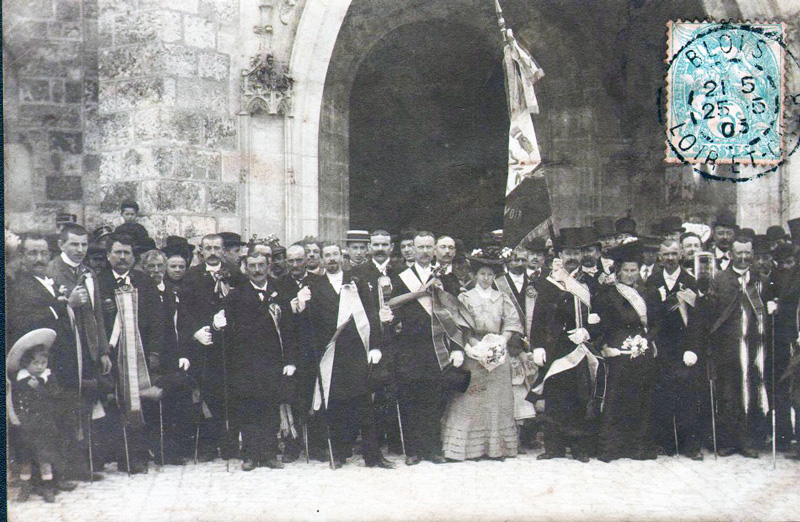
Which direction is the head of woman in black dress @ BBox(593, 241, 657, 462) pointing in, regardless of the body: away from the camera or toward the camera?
toward the camera

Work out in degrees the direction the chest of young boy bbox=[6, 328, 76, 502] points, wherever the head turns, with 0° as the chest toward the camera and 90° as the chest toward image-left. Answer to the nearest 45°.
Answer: approximately 0°

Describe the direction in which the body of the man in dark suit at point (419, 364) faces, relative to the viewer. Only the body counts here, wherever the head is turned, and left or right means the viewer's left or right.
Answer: facing the viewer

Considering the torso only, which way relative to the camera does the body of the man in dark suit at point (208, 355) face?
toward the camera

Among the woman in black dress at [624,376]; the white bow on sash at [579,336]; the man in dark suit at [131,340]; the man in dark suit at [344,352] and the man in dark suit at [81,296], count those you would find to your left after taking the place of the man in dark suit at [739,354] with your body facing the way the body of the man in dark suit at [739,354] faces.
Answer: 0

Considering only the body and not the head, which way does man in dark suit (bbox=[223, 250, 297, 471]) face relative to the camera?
toward the camera

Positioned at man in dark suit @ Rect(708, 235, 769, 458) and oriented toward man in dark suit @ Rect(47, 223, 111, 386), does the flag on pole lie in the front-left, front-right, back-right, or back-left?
front-right

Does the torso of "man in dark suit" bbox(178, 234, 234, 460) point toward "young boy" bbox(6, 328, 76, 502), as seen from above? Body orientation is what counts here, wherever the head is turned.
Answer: no

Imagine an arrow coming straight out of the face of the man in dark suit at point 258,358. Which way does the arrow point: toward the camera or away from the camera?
toward the camera

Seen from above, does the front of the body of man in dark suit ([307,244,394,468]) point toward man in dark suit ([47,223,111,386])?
no

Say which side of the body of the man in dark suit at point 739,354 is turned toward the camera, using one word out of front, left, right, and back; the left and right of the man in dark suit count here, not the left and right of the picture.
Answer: front

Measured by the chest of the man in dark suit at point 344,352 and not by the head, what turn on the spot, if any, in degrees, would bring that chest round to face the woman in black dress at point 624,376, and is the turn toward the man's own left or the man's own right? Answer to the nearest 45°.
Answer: approximately 90° to the man's own left

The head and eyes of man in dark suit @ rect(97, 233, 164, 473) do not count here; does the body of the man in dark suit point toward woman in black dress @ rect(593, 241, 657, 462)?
no

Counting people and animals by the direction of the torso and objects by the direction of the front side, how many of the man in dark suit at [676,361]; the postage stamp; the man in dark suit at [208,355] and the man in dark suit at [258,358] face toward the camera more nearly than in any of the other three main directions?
4

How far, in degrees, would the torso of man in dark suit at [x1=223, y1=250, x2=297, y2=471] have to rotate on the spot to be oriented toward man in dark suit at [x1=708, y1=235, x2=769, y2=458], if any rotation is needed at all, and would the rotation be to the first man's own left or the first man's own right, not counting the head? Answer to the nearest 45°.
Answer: approximately 90° to the first man's own left
